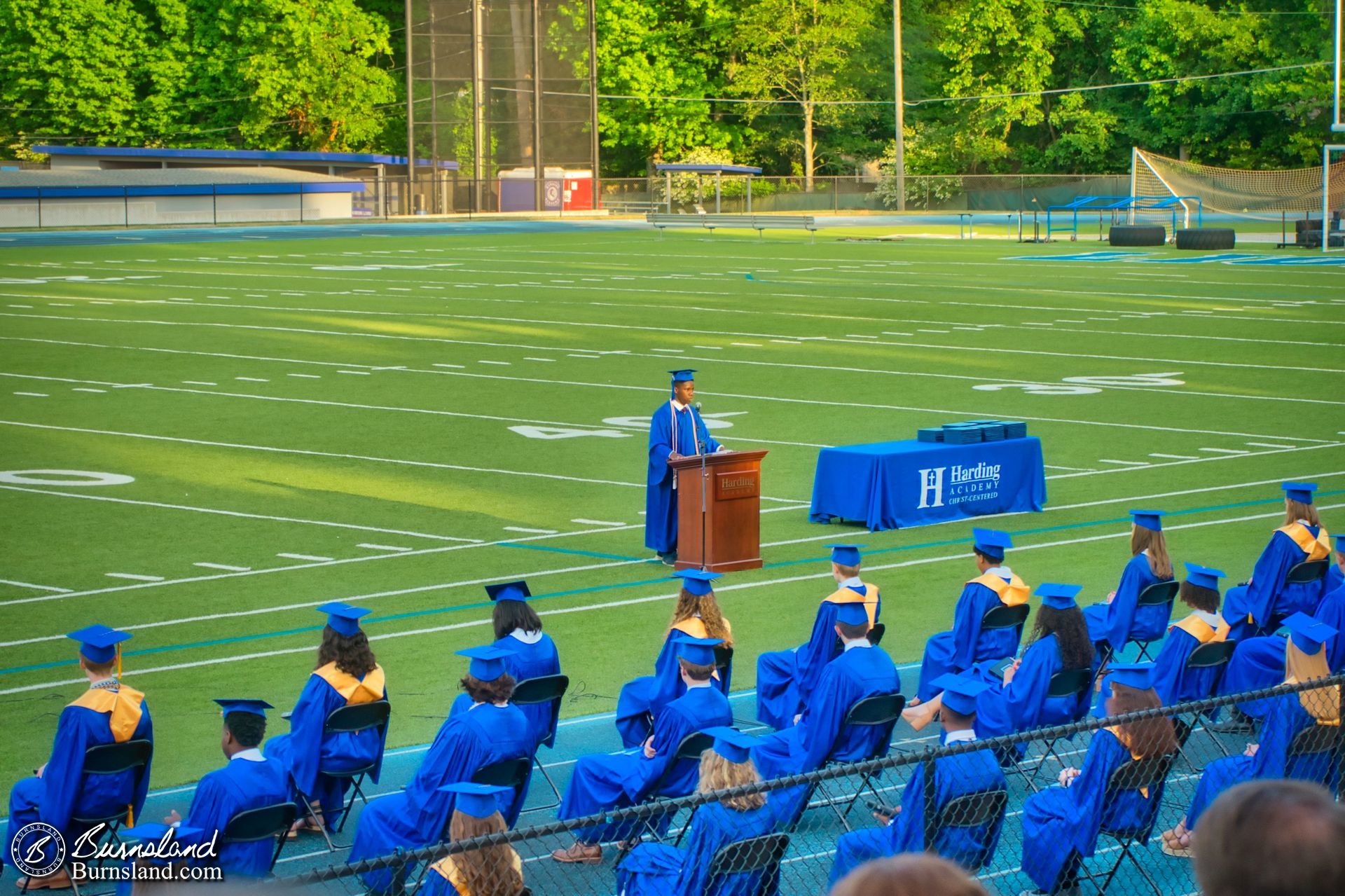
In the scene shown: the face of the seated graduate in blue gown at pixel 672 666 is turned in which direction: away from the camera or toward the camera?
away from the camera

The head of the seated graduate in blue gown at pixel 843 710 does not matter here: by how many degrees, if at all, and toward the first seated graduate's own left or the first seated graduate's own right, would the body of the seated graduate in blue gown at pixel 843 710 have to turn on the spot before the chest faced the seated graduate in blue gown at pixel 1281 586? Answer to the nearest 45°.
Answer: approximately 90° to the first seated graduate's own right

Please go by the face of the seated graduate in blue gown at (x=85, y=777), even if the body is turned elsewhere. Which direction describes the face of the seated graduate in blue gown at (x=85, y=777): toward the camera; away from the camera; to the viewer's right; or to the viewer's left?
away from the camera

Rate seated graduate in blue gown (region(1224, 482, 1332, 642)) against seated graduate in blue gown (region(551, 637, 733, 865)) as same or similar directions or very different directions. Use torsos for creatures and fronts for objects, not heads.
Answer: same or similar directions

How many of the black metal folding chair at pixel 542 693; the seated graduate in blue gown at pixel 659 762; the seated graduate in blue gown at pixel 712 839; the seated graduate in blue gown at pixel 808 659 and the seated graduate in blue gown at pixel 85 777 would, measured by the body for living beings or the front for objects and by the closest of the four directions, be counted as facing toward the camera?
0

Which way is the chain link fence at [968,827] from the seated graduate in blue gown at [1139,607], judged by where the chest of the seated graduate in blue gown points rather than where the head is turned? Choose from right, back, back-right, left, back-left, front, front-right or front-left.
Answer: back-left

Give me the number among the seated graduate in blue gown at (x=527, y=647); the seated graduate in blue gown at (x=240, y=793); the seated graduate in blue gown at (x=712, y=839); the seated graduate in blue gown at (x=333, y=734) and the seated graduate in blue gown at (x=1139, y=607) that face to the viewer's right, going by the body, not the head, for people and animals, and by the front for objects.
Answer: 0

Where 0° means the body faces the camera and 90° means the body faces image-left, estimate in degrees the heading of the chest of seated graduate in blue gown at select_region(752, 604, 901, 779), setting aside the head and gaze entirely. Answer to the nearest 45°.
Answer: approximately 135°

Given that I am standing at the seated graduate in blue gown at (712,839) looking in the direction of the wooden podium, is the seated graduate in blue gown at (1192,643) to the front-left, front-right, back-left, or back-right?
front-right

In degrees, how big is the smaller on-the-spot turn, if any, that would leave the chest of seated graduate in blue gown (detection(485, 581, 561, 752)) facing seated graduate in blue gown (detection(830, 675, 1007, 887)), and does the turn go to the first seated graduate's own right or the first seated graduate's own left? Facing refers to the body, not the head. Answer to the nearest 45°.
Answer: approximately 180°

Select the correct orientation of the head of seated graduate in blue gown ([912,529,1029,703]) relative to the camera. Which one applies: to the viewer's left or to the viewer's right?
to the viewer's left

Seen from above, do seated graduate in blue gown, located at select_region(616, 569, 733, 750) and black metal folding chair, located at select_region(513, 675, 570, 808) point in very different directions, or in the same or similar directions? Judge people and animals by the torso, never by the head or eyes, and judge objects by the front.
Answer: same or similar directions

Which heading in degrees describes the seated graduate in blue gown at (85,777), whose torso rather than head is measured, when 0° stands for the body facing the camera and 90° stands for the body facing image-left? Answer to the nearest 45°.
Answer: approximately 135°

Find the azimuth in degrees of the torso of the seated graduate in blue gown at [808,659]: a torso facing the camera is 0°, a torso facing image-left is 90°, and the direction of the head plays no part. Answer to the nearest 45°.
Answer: approximately 135°
